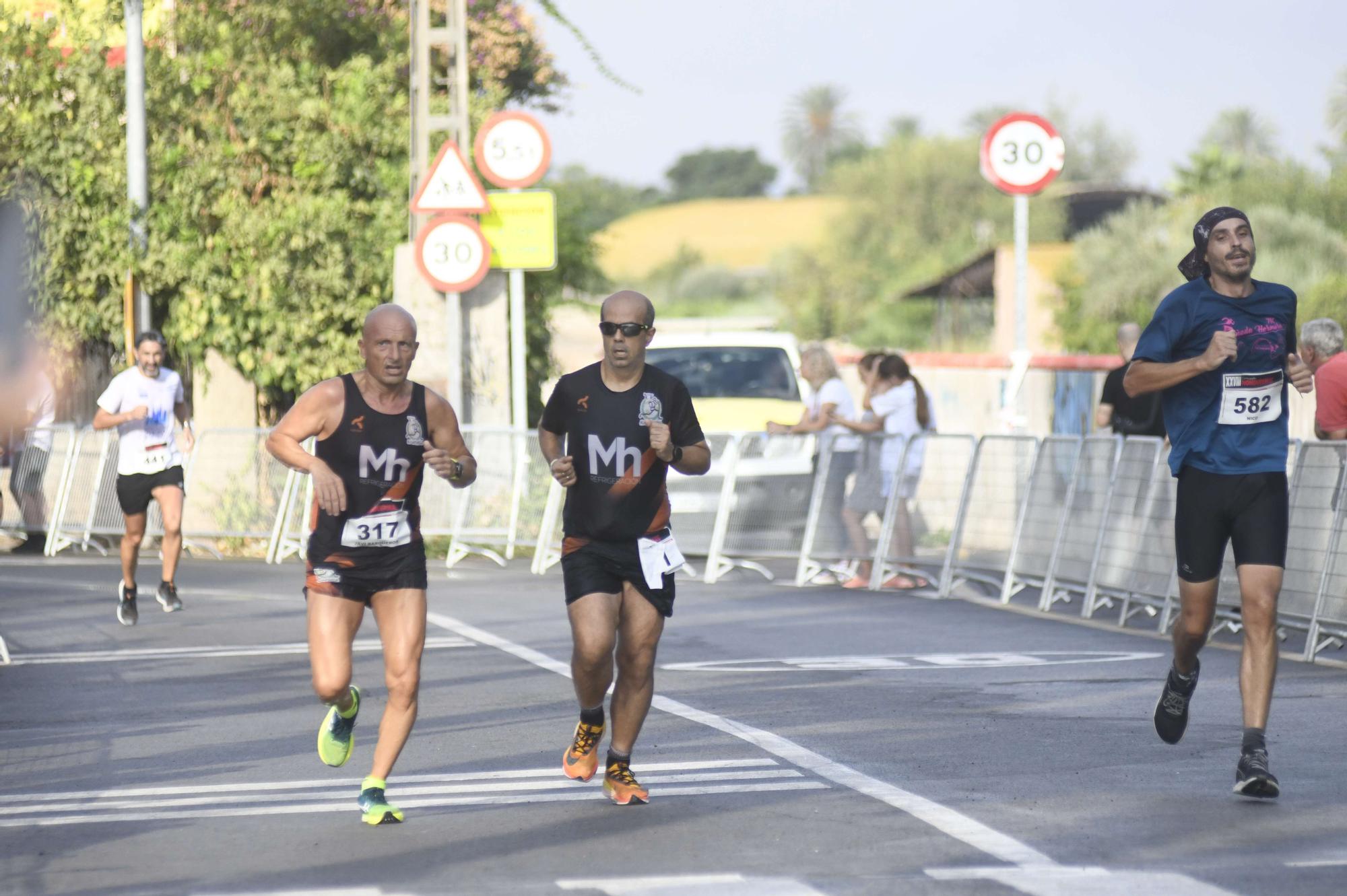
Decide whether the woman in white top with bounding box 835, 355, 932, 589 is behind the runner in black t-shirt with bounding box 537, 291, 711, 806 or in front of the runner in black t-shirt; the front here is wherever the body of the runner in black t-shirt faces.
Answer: behind

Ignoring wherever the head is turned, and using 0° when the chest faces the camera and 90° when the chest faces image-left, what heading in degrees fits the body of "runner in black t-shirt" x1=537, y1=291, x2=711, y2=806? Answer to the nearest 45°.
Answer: approximately 0°

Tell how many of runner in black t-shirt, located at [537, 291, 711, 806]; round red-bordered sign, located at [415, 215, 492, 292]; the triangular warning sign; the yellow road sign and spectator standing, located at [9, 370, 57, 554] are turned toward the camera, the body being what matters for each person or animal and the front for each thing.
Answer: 4

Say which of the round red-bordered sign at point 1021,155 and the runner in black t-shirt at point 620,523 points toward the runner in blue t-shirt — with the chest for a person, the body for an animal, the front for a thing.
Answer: the round red-bordered sign

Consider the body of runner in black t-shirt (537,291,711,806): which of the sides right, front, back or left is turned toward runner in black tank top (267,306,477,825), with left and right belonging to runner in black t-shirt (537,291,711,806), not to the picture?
right

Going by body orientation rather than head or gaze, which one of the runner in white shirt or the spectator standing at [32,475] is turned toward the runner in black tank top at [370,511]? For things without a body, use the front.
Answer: the runner in white shirt

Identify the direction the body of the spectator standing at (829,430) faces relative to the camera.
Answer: to the viewer's left

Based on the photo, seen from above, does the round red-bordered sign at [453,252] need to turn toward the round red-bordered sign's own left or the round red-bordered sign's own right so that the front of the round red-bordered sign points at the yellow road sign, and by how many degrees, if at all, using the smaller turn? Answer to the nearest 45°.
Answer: approximately 90° to the round red-bordered sign's own left

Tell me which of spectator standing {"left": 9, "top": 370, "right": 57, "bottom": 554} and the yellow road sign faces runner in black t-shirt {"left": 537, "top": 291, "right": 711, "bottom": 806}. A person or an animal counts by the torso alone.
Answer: the yellow road sign
